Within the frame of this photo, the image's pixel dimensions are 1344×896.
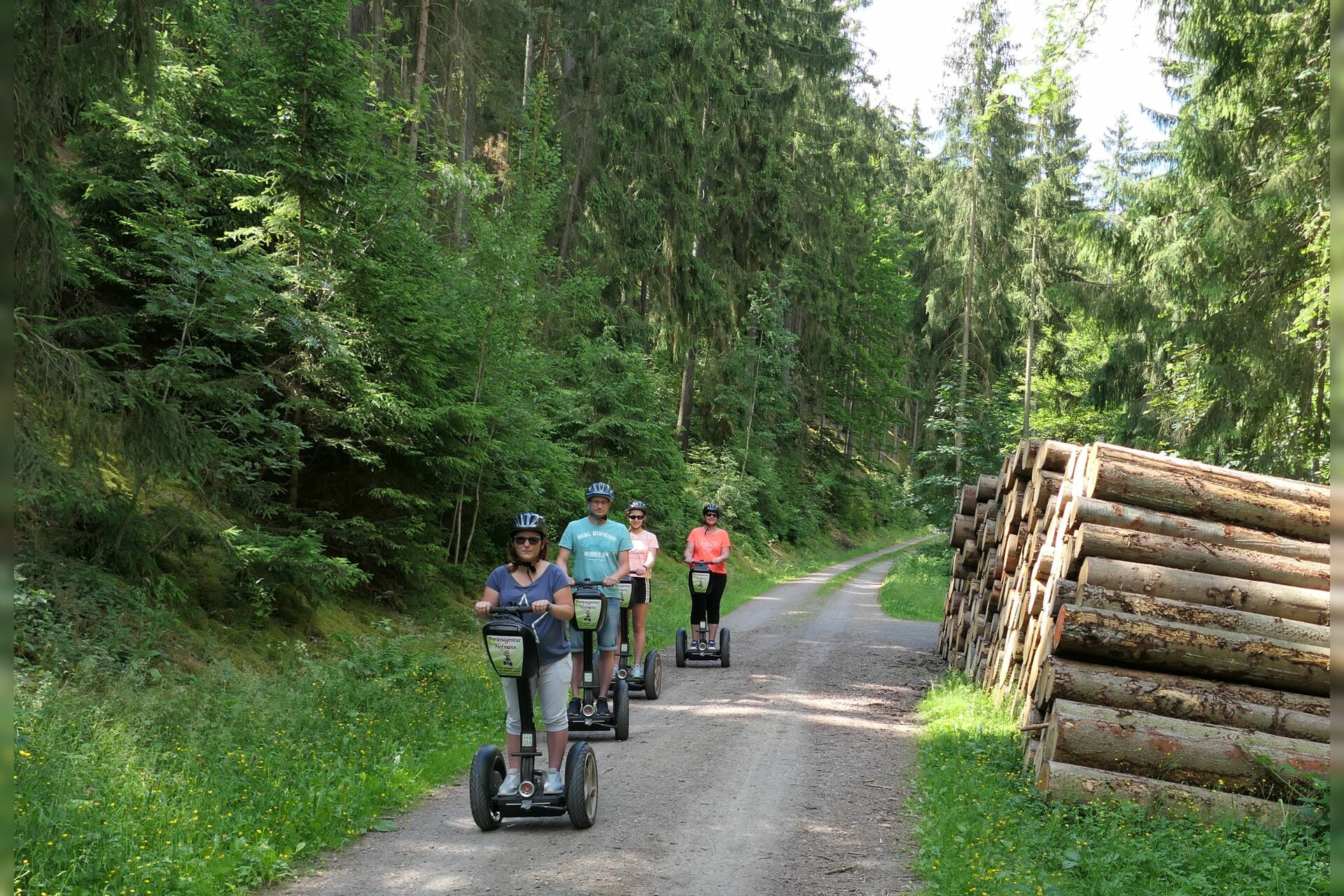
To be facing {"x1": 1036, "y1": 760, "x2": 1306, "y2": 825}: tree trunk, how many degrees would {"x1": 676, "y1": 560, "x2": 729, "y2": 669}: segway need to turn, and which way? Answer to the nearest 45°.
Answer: approximately 45° to its left

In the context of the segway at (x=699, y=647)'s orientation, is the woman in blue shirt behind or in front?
in front

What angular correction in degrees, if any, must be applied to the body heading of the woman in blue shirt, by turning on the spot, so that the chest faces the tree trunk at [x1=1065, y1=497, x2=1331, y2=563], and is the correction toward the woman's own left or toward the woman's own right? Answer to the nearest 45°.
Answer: approximately 90° to the woman's own left

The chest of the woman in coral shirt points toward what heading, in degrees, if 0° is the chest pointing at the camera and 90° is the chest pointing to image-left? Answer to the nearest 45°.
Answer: approximately 0°

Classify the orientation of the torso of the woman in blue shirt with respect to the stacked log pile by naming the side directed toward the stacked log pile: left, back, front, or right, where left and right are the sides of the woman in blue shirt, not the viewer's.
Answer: left

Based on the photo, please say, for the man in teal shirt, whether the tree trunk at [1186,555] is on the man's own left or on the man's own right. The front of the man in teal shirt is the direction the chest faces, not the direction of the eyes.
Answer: on the man's own left

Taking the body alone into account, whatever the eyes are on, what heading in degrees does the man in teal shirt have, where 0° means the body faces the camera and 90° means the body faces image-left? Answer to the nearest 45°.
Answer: approximately 0°
